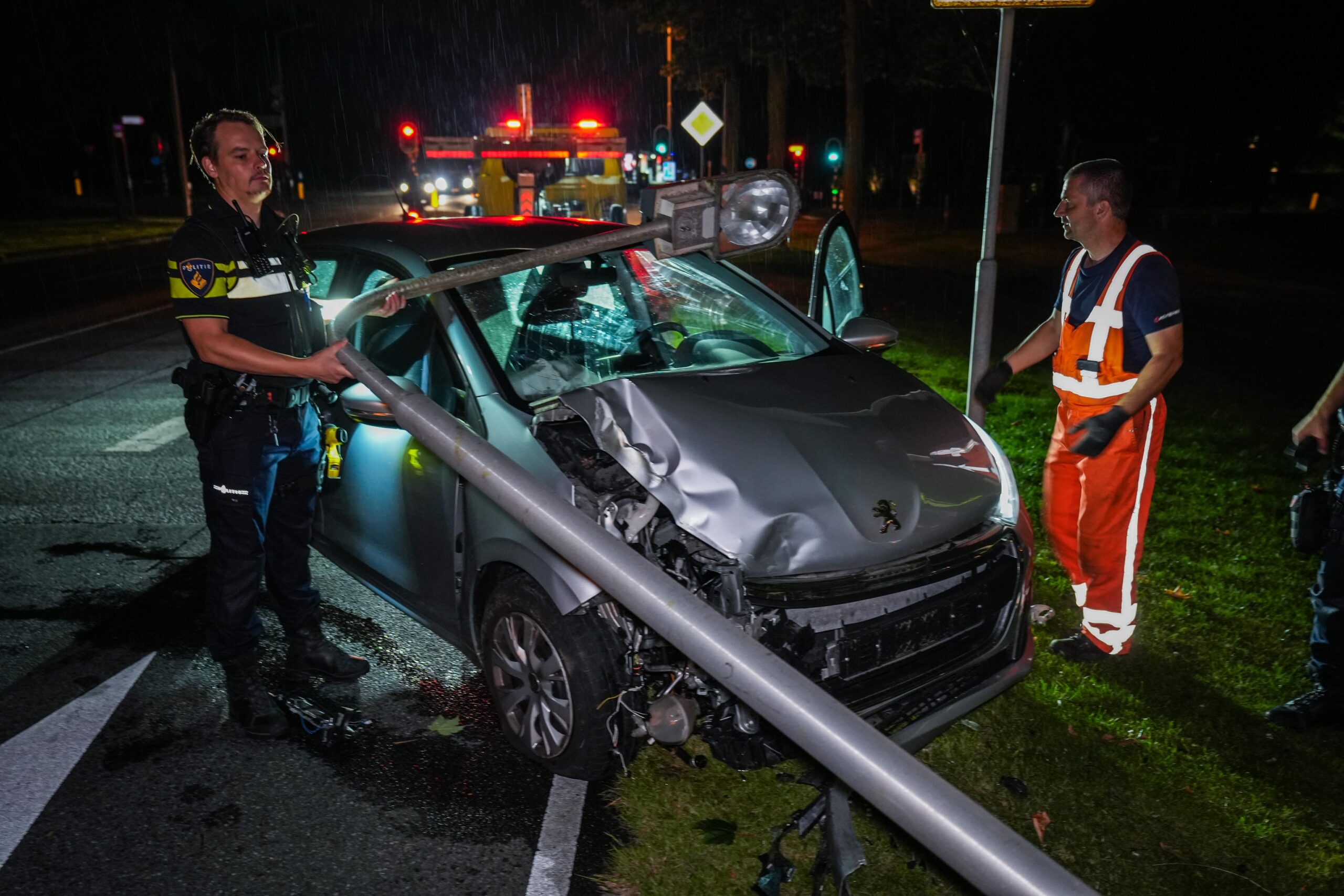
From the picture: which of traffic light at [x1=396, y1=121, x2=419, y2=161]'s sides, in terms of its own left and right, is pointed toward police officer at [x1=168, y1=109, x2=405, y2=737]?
front

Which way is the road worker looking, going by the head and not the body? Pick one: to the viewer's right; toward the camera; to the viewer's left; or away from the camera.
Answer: to the viewer's left

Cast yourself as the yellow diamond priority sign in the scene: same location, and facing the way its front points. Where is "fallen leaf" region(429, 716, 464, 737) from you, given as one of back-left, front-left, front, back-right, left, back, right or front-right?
front

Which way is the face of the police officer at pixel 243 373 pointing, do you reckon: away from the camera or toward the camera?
toward the camera

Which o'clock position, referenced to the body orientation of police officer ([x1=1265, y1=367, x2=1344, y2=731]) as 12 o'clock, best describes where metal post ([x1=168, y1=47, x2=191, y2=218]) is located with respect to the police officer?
The metal post is roughly at 1 o'clock from the police officer.

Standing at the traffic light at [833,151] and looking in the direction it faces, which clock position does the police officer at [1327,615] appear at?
The police officer is roughly at 12 o'clock from the traffic light.

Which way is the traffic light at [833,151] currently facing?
toward the camera

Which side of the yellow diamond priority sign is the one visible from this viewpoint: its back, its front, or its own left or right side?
front

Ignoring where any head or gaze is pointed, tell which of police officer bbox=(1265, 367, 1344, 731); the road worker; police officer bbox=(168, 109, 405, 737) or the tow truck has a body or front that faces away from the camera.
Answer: the tow truck

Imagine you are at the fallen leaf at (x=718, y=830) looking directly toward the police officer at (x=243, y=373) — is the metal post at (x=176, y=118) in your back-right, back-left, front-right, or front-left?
front-right

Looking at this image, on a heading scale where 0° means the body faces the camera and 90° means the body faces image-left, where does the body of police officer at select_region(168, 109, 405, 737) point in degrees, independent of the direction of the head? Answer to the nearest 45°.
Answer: approximately 315°

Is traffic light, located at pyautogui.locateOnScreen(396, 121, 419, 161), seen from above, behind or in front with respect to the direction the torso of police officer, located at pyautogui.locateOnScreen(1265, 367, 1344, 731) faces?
in front

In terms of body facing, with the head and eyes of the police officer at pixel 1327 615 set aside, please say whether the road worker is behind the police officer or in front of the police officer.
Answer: in front

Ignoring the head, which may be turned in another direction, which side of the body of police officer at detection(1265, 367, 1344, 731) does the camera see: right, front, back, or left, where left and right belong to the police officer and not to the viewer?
left

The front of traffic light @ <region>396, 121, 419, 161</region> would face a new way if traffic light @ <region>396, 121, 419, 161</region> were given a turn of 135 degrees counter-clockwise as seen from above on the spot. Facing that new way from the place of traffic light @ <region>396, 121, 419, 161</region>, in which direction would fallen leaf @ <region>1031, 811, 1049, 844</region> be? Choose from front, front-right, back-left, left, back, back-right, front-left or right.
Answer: back-right
